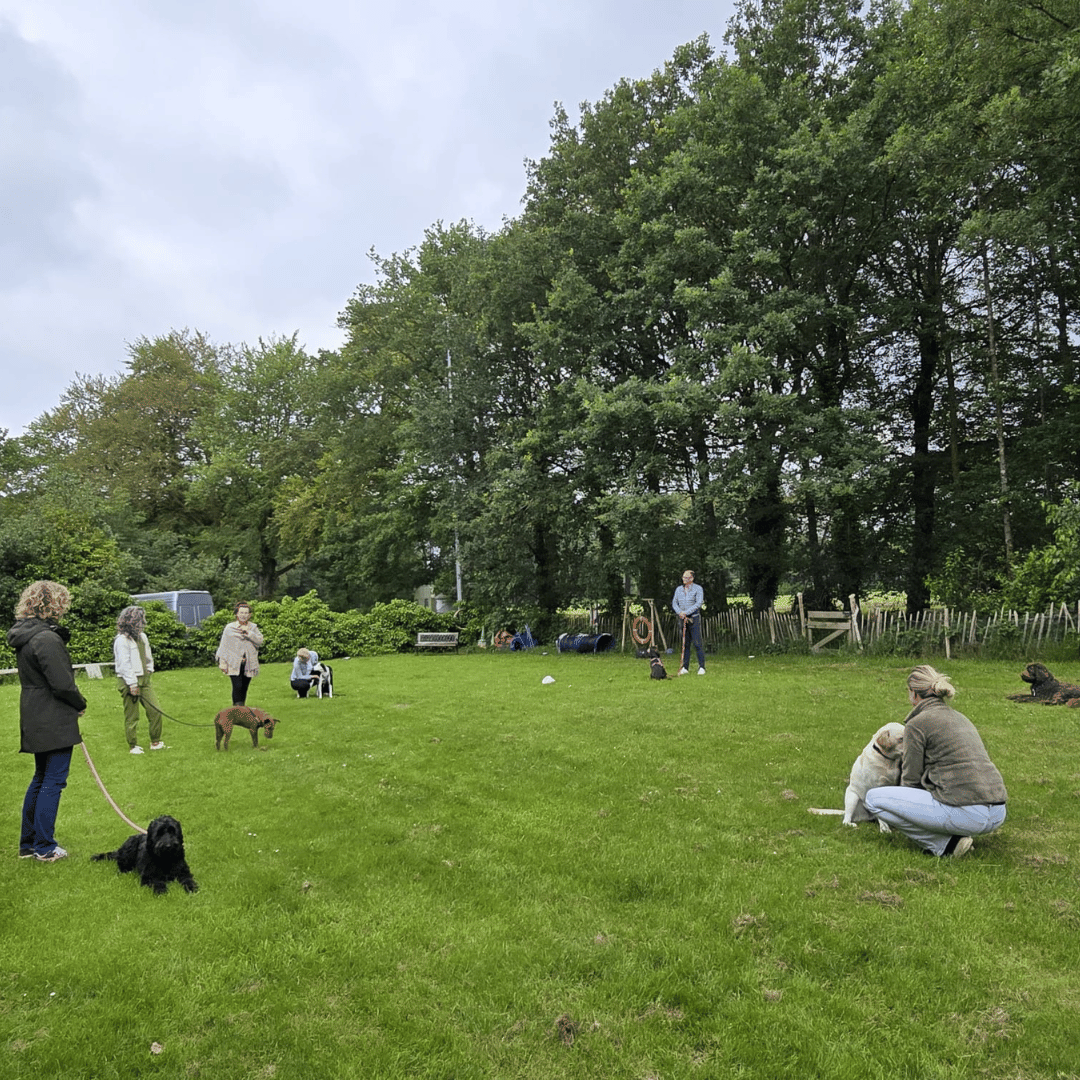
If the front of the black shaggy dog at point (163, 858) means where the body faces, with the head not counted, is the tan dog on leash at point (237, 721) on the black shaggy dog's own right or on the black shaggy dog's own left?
on the black shaggy dog's own left

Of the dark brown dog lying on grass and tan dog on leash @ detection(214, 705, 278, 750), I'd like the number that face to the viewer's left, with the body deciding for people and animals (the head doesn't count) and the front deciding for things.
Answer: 1

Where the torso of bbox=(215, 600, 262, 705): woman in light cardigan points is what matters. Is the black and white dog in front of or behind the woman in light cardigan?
behind

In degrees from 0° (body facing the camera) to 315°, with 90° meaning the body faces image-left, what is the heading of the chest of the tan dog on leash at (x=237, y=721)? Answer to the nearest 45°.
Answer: approximately 270°

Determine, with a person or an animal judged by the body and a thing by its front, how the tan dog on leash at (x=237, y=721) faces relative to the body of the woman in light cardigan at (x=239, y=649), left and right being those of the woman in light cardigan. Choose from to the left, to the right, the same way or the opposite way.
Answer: to the left

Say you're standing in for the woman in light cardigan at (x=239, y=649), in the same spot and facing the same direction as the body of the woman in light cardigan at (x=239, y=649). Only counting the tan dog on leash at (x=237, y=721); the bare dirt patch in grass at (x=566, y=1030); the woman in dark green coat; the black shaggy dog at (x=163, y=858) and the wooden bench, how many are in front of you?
4

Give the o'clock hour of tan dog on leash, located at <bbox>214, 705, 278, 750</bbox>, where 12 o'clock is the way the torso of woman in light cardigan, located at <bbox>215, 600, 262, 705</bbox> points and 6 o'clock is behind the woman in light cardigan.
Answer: The tan dog on leash is roughly at 12 o'clock from the woman in light cardigan.

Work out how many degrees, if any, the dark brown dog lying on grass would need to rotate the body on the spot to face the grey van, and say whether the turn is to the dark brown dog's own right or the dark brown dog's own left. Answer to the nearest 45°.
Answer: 0° — it already faces it

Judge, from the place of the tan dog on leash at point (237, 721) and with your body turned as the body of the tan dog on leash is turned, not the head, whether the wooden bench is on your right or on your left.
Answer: on your left

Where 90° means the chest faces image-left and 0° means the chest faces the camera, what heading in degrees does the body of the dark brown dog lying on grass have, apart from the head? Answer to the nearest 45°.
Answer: approximately 90°

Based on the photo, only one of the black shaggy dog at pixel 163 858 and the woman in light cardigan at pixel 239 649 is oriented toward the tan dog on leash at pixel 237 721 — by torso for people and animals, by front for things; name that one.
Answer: the woman in light cardigan
